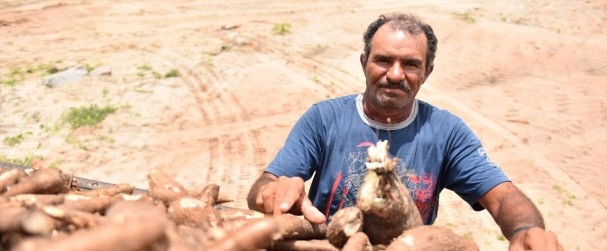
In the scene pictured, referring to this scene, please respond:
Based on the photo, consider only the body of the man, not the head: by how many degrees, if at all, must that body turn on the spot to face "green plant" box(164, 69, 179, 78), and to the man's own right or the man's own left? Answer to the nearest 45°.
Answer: approximately 135° to the man's own right

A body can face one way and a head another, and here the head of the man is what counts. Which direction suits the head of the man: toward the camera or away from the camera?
toward the camera

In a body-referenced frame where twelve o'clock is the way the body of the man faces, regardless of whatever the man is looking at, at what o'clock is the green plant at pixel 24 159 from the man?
The green plant is roughly at 4 o'clock from the man.

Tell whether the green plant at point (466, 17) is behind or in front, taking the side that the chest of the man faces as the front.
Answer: behind

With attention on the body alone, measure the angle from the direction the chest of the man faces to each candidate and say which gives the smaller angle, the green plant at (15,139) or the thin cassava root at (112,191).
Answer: the thin cassava root

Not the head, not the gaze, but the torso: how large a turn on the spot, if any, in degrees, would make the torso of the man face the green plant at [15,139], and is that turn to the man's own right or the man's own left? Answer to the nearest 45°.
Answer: approximately 135° to the man's own right

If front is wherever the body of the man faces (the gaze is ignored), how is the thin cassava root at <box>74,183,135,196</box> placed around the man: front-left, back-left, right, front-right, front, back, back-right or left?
front-right

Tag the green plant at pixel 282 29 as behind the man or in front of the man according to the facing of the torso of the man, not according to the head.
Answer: behind

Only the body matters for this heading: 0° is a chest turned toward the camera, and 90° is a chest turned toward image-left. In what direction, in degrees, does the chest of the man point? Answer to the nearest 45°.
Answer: approximately 0°

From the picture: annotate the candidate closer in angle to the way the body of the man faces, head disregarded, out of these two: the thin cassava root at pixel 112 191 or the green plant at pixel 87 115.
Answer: the thin cassava root
